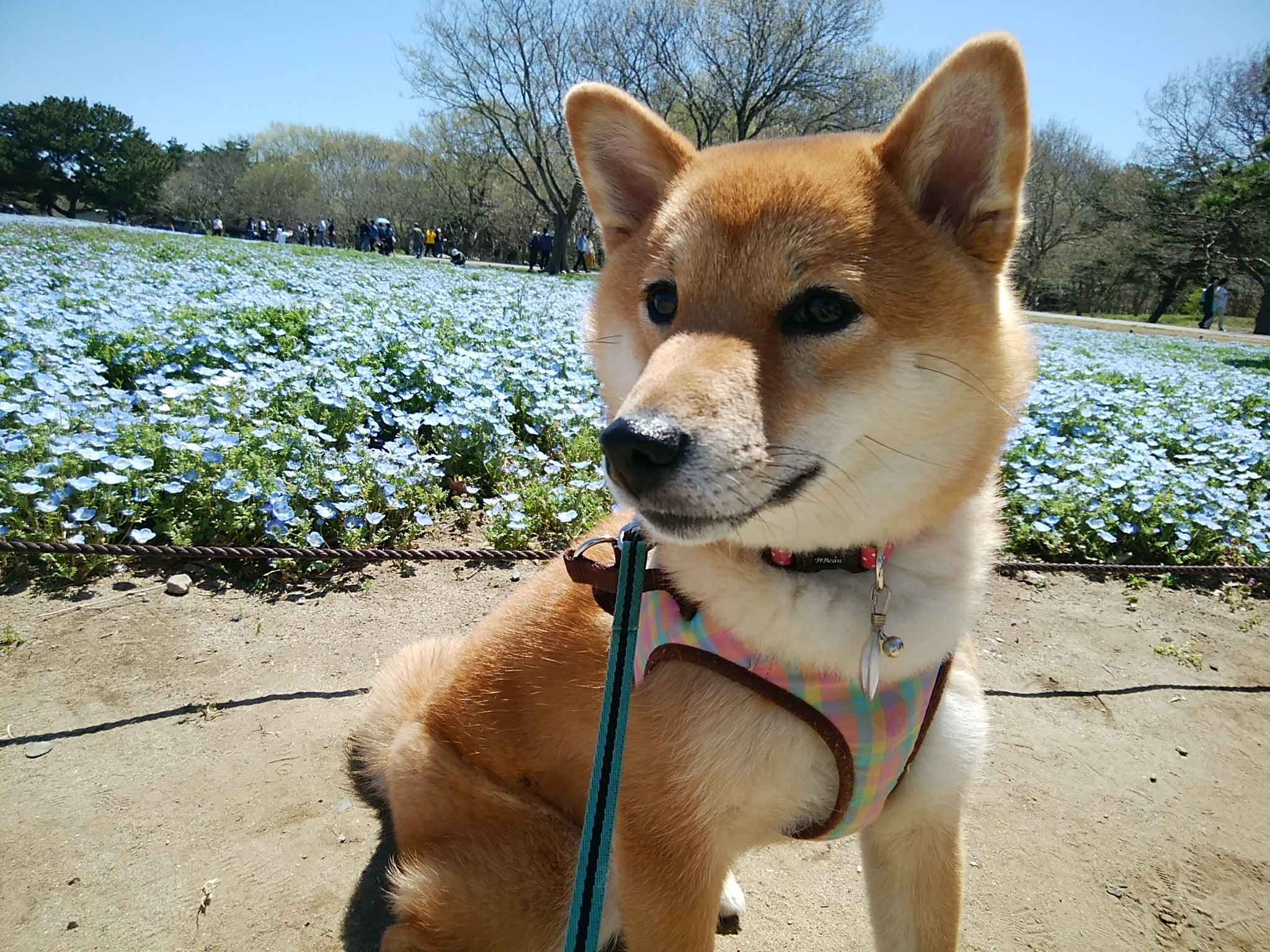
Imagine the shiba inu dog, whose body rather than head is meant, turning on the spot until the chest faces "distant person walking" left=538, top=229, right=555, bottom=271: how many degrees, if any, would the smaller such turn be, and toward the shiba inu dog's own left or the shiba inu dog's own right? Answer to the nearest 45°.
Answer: approximately 135° to the shiba inu dog's own left

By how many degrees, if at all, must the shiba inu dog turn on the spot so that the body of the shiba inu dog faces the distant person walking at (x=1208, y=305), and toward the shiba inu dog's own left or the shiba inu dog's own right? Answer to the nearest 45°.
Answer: approximately 90° to the shiba inu dog's own left

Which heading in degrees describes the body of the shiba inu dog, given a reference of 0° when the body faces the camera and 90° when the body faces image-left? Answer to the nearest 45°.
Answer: approximately 315°

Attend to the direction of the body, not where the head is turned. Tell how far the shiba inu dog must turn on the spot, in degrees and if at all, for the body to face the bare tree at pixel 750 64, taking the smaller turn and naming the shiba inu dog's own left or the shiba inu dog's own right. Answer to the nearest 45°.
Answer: approximately 135° to the shiba inu dog's own left

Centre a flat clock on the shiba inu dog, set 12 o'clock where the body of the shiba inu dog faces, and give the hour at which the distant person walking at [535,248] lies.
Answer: The distant person walking is roughly at 7 o'clock from the shiba inu dog.

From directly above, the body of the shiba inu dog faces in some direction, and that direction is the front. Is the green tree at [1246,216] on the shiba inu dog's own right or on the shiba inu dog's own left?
on the shiba inu dog's own left

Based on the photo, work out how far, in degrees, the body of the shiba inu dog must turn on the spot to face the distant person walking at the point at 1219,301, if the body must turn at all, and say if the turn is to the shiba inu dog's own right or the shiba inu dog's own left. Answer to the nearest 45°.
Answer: approximately 90° to the shiba inu dog's own left

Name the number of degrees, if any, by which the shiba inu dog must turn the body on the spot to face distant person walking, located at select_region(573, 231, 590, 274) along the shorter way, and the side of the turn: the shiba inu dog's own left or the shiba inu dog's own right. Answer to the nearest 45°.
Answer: approximately 135° to the shiba inu dog's own left
